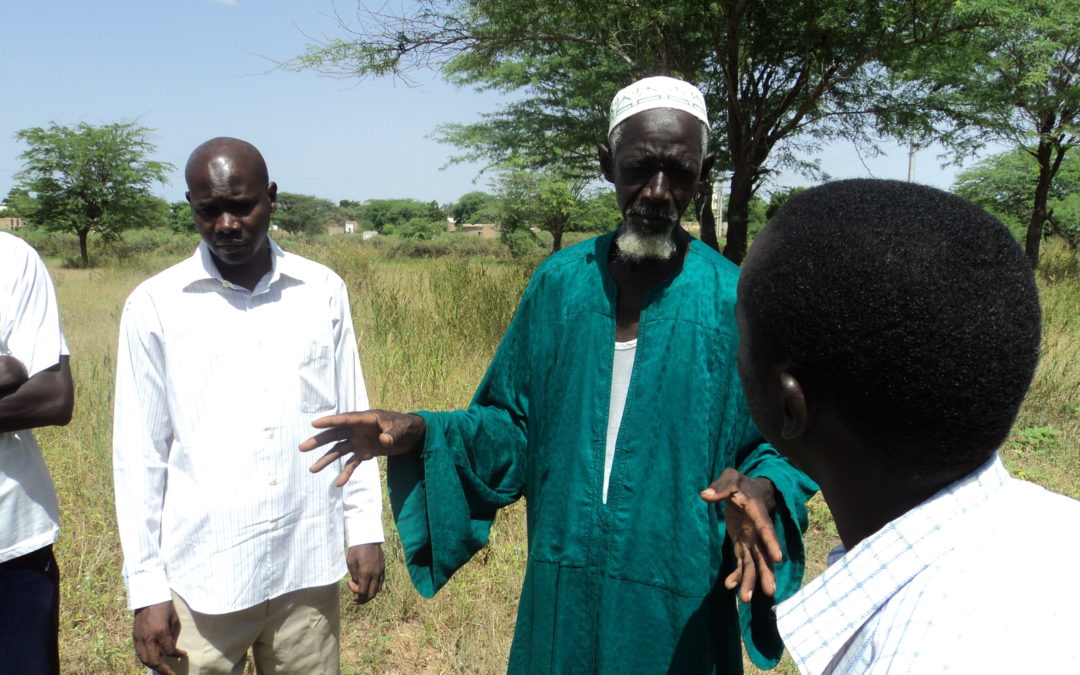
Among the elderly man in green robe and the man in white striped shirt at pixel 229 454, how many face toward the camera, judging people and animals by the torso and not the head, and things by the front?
2

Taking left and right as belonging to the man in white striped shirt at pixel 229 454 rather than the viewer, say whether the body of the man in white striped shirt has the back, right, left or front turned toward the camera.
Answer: front

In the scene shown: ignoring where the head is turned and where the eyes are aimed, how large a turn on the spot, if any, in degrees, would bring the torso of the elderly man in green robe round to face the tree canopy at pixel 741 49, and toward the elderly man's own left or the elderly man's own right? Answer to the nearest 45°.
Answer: approximately 180°

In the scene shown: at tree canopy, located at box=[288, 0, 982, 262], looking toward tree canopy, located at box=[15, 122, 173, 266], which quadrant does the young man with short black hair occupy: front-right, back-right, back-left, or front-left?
back-left

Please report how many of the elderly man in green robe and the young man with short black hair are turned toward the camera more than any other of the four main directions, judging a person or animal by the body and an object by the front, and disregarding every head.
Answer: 1

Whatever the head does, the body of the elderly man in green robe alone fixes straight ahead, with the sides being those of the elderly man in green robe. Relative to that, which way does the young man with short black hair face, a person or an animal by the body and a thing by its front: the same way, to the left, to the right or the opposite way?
the opposite way

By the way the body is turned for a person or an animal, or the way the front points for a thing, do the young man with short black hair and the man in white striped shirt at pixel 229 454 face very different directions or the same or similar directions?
very different directions

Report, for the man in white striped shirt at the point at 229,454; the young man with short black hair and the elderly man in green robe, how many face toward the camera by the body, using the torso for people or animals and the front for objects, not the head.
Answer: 2

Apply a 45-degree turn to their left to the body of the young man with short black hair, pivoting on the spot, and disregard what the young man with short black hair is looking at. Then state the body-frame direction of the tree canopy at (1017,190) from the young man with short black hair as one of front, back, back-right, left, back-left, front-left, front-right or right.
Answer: right

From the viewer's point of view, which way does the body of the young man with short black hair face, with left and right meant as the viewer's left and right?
facing away from the viewer and to the left of the viewer

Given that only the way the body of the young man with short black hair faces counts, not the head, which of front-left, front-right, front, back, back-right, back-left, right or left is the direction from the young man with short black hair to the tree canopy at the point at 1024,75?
front-right

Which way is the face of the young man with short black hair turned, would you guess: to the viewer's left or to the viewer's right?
to the viewer's left

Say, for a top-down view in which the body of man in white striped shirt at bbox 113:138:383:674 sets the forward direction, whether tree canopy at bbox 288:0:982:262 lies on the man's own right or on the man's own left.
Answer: on the man's own left

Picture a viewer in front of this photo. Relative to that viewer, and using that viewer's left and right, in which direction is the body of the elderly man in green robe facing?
facing the viewer
